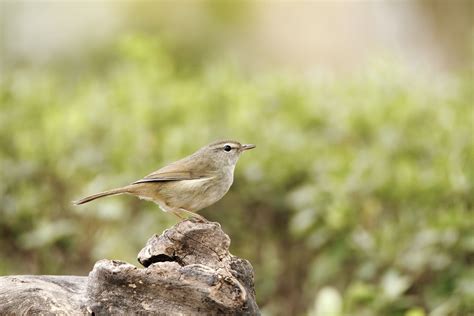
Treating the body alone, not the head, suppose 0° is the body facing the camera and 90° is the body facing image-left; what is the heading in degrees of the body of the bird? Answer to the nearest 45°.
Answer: approximately 270°
